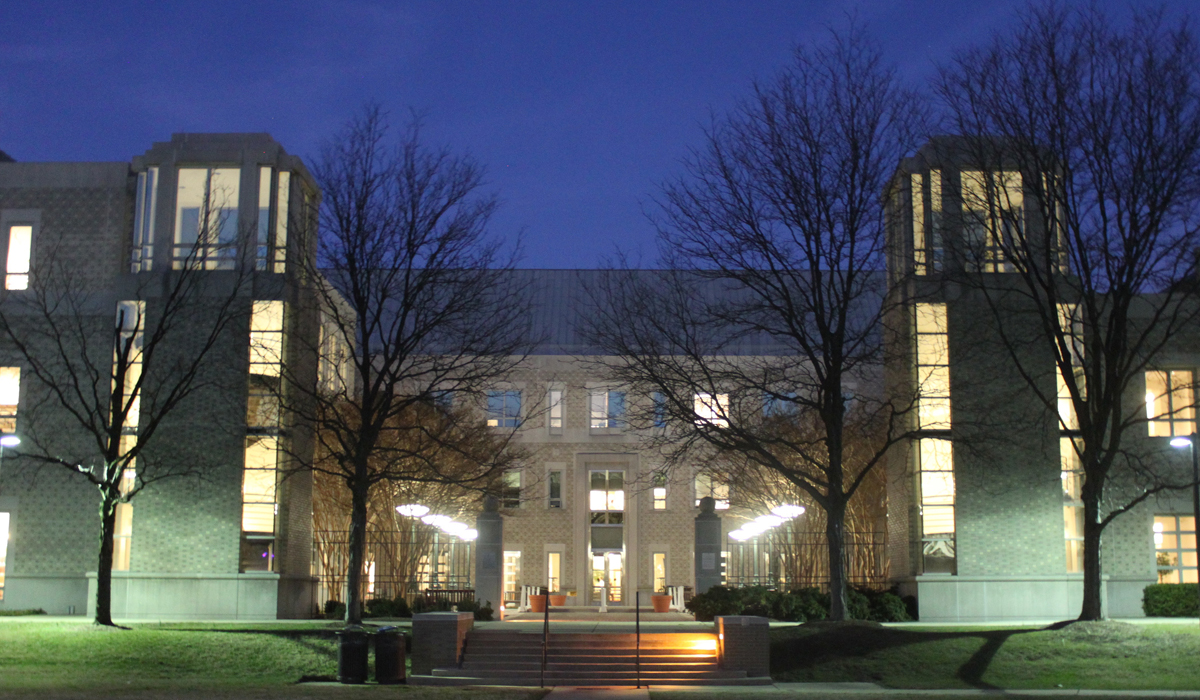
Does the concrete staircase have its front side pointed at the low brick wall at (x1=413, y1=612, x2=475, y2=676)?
no

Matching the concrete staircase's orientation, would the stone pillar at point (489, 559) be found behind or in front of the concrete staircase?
behind

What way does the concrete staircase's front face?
toward the camera

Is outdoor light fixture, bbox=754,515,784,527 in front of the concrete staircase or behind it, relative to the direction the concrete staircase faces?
behind

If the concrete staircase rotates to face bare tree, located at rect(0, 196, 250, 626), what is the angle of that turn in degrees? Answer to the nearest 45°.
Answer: approximately 135° to its right

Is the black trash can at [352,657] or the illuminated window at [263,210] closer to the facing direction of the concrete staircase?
the black trash can

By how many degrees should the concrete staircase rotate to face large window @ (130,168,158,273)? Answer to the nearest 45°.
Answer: approximately 135° to its right

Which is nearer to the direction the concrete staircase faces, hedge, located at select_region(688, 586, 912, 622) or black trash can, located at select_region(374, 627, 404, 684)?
the black trash can

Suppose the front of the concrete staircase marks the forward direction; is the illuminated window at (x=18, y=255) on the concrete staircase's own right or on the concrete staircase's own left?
on the concrete staircase's own right

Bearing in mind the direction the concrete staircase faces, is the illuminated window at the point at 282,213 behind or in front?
behind

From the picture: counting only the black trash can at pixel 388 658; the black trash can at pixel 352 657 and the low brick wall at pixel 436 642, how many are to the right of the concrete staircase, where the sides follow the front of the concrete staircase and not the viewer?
3

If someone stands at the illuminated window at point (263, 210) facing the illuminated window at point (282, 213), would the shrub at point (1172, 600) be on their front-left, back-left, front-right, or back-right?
front-right

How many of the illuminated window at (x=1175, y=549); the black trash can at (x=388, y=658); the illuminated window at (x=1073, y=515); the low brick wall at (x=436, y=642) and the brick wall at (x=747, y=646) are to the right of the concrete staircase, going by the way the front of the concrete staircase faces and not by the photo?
2

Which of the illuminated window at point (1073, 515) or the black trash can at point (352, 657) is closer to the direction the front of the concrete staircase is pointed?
the black trash can

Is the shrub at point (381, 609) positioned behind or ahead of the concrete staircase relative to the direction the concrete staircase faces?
behind

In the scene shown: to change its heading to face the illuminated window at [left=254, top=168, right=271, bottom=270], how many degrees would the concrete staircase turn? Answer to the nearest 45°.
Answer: approximately 135° to its right

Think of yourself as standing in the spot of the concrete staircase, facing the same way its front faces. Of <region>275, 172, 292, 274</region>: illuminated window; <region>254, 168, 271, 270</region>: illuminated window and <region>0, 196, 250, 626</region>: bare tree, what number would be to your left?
0

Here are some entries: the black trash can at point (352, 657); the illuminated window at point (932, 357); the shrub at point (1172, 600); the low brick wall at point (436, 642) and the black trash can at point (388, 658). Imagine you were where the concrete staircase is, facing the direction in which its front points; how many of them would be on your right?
3

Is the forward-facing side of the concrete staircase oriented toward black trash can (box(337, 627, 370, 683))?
no

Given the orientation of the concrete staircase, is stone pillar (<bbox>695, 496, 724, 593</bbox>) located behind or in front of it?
behind
